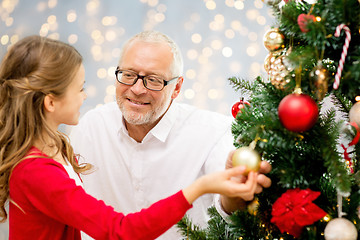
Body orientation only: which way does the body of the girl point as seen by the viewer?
to the viewer's right

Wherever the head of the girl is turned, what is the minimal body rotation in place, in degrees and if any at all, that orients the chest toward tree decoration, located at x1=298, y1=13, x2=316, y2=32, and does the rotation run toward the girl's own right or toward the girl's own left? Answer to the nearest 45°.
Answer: approximately 45° to the girl's own right

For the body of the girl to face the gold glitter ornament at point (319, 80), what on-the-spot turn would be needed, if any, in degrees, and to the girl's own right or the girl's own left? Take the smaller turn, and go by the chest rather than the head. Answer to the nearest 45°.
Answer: approximately 45° to the girl's own right

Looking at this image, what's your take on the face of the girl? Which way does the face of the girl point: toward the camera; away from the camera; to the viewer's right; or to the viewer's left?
to the viewer's right

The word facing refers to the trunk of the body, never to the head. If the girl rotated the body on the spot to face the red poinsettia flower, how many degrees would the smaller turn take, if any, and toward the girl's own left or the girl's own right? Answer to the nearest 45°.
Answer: approximately 45° to the girl's own right

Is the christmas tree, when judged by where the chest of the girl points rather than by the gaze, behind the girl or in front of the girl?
in front

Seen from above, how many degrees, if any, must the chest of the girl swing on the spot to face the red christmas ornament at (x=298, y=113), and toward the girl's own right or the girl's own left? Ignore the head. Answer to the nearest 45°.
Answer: approximately 45° to the girl's own right

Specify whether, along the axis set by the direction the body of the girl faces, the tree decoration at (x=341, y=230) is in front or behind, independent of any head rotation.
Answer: in front

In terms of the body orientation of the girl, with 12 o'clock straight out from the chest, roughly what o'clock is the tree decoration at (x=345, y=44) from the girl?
The tree decoration is roughly at 1 o'clock from the girl.
